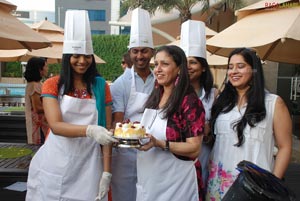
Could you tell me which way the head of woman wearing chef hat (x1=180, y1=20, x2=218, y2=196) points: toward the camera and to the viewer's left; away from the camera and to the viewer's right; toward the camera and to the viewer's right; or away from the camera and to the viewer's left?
toward the camera and to the viewer's left

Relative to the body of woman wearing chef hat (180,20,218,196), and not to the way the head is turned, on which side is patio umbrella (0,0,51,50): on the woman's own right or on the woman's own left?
on the woman's own right

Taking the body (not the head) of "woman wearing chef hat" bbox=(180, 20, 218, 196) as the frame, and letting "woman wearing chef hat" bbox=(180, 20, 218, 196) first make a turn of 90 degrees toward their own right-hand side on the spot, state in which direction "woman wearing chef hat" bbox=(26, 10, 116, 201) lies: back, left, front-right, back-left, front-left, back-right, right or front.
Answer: left

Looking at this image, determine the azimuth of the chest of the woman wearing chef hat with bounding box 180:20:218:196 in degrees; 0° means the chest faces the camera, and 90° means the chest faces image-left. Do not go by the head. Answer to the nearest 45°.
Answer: approximately 45°

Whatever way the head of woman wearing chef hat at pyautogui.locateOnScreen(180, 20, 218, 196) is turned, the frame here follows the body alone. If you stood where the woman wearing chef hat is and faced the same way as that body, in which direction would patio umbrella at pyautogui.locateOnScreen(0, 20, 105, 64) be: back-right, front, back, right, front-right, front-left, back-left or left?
right
